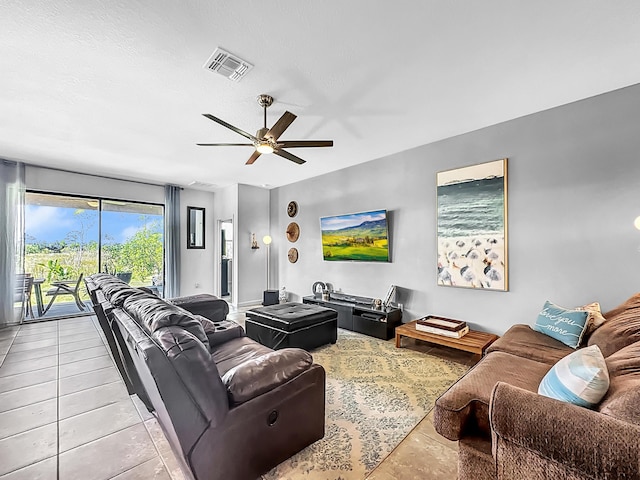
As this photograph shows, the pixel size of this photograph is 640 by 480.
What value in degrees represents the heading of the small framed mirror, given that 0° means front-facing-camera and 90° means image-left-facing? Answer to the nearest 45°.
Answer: approximately 0°

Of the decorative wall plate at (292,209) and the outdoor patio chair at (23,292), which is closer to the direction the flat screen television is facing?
the outdoor patio chair

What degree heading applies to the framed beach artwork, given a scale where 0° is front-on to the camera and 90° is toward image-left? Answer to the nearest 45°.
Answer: approximately 45°

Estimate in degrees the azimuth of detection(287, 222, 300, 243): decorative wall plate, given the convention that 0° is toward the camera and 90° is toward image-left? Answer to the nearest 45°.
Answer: approximately 45°

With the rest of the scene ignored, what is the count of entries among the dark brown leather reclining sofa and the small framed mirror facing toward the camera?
1

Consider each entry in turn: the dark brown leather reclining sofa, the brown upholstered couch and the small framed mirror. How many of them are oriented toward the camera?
1

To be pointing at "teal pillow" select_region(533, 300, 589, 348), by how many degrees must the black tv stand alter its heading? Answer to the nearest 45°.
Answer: approximately 90° to its left

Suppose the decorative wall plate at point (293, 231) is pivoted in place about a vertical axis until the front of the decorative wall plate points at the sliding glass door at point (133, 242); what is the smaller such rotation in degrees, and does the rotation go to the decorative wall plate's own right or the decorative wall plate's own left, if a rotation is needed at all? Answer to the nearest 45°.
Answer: approximately 45° to the decorative wall plate's own right

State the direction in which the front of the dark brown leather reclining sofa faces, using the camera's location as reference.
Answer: facing away from the viewer and to the right of the viewer

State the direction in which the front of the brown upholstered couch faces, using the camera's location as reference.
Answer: facing away from the viewer and to the left of the viewer

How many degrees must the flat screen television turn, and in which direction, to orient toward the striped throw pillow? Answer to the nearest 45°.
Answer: approximately 45° to its left

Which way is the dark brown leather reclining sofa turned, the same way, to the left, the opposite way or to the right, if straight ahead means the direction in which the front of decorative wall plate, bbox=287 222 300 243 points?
the opposite way

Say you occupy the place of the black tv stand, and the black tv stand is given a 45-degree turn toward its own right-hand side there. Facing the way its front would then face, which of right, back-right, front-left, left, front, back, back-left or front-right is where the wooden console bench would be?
back-left
